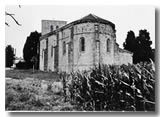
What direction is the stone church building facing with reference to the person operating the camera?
facing away from the viewer and to the left of the viewer

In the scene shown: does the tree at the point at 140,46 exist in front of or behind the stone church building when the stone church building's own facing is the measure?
behind
